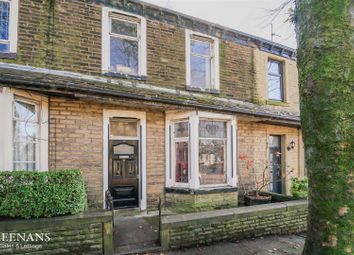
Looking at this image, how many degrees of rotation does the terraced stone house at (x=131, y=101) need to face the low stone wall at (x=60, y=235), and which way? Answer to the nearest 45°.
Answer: approximately 45° to its right

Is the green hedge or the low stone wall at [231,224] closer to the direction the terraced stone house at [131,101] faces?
the low stone wall

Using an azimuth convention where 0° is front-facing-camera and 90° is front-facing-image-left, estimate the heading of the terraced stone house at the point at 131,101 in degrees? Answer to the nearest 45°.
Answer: approximately 315°

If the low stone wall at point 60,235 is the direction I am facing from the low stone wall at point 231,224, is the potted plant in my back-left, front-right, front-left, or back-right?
back-right

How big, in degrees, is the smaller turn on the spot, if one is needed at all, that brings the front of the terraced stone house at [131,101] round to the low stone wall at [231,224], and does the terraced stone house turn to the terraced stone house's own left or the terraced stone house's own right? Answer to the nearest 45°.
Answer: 0° — it already faces it
